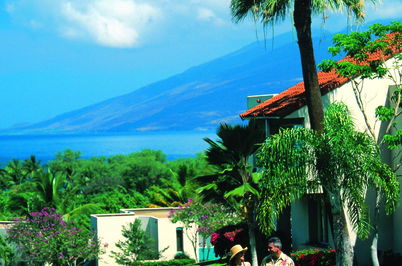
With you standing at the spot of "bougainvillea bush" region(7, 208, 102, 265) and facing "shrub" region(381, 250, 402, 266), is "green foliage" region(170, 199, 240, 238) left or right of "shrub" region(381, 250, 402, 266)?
left

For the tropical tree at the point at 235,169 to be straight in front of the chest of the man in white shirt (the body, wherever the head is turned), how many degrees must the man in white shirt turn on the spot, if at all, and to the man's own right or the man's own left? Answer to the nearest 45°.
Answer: approximately 135° to the man's own right

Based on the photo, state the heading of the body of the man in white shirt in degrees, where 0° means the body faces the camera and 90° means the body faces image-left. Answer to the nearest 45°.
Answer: approximately 45°

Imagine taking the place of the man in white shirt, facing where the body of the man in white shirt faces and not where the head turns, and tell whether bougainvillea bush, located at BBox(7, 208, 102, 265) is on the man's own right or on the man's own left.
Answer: on the man's own right

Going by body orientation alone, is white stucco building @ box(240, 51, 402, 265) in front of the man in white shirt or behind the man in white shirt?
behind

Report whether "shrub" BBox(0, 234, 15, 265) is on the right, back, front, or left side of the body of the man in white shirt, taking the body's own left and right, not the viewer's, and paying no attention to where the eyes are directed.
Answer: right
